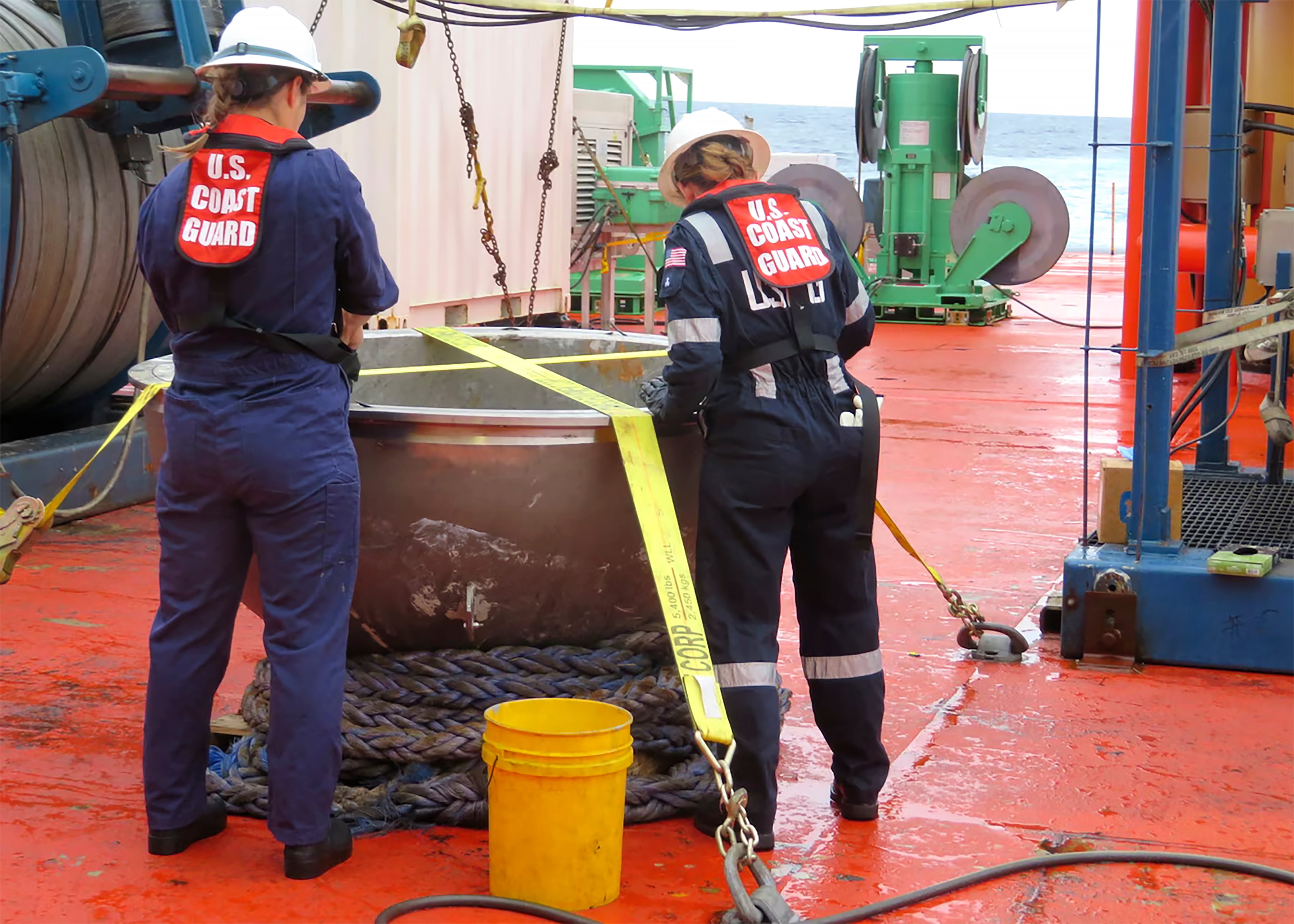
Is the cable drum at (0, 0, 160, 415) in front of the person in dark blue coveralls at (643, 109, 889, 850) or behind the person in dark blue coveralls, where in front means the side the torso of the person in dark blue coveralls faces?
in front

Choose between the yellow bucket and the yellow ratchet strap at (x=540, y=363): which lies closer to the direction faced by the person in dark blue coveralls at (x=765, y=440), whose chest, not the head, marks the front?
the yellow ratchet strap

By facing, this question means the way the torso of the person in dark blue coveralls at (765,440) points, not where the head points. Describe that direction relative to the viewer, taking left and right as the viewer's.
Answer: facing away from the viewer and to the left of the viewer

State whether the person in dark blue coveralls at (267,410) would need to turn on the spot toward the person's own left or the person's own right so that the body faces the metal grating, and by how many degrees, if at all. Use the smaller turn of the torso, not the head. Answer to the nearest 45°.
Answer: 0° — they already face it

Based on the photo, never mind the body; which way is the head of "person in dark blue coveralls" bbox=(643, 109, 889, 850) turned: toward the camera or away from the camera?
away from the camera

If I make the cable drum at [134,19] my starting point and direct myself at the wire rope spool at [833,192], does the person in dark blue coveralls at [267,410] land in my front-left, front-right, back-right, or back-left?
back-right

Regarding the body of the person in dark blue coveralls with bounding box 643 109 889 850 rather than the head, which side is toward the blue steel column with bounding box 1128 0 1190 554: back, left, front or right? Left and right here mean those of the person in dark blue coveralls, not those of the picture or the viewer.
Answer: right

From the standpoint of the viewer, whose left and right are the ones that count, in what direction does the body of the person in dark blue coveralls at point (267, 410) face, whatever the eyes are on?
facing away from the viewer and to the right of the viewer

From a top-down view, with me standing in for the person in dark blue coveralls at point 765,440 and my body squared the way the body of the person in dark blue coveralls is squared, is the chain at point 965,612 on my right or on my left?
on my right

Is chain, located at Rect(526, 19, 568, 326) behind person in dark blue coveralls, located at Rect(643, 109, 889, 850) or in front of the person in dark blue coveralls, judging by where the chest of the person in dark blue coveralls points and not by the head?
in front
